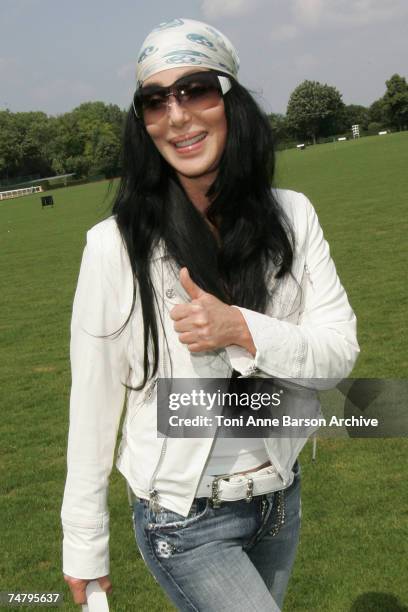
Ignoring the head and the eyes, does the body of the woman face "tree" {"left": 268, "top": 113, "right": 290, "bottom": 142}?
no

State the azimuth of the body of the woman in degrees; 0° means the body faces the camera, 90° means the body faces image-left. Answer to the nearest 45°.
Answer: approximately 0°
